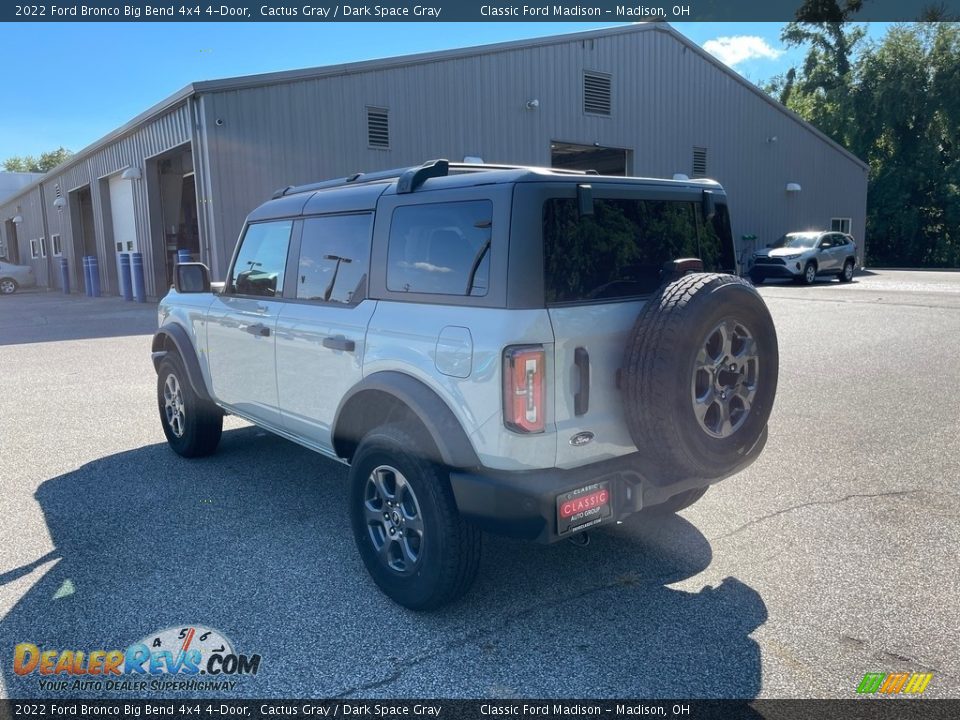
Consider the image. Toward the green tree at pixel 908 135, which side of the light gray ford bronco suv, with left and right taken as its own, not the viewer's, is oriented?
right

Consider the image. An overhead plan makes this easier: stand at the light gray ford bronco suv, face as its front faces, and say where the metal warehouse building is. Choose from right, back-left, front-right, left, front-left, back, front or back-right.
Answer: front-right

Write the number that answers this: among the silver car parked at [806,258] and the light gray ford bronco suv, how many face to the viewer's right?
0

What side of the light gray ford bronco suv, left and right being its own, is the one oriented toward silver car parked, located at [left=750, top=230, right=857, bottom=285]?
right

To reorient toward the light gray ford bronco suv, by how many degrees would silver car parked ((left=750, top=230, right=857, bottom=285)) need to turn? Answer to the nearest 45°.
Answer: approximately 45° to its left

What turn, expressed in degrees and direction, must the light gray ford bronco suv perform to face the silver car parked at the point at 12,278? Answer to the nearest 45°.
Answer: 0° — it already faces it

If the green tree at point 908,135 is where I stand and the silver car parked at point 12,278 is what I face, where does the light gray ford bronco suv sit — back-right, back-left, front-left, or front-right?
front-left

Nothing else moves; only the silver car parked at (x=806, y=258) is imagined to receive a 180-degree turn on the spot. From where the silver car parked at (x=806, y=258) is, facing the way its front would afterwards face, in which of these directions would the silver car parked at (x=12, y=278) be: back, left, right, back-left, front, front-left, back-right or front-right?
back-left

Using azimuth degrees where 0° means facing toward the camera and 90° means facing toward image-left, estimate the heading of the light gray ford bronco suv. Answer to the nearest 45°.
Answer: approximately 135°

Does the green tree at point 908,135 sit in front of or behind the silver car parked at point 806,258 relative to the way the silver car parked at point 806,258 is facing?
behind

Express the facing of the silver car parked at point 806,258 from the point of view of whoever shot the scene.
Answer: facing the viewer and to the left of the viewer
